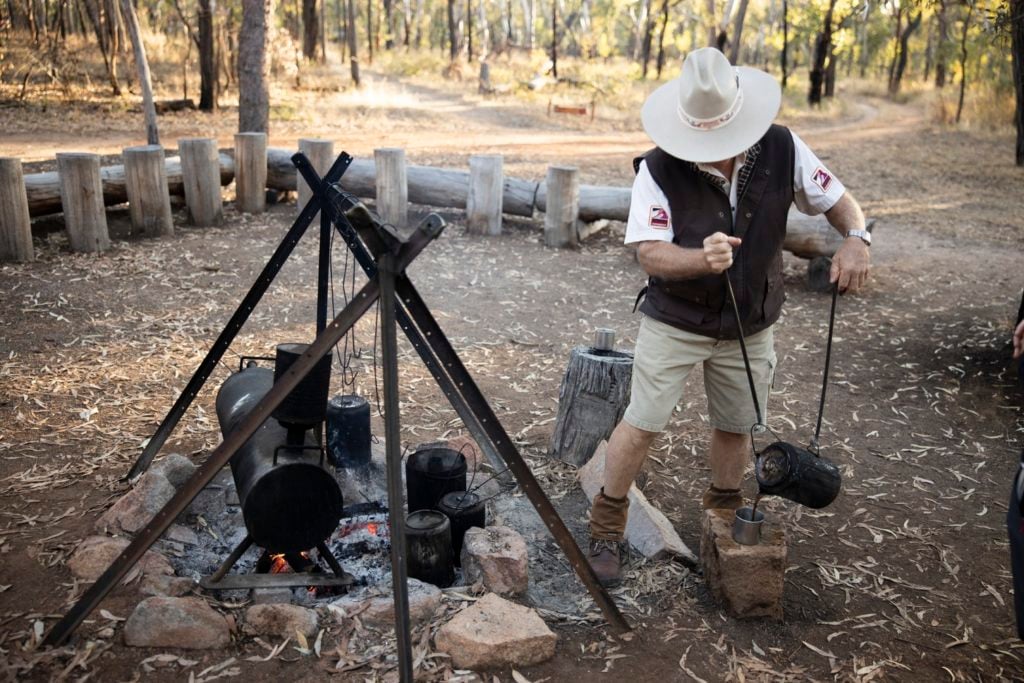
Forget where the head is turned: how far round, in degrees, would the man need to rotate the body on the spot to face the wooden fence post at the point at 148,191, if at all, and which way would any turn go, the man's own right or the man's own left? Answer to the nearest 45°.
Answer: approximately 135° to the man's own right

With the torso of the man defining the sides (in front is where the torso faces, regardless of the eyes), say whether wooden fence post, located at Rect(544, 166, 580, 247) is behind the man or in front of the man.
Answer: behind

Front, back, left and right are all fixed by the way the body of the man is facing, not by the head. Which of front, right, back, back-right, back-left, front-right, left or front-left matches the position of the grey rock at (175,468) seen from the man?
right

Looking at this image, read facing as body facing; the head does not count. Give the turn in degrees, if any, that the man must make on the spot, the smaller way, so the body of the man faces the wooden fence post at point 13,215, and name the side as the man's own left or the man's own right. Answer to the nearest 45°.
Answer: approximately 135° to the man's own right

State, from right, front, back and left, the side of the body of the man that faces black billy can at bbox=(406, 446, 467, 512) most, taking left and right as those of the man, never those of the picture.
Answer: right

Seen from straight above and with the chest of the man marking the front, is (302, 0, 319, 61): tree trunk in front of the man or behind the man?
behind

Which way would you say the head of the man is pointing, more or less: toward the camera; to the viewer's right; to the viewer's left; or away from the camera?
toward the camera

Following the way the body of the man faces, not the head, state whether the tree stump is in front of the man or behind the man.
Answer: behind

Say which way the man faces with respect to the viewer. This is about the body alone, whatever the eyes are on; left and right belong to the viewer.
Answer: facing the viewer
